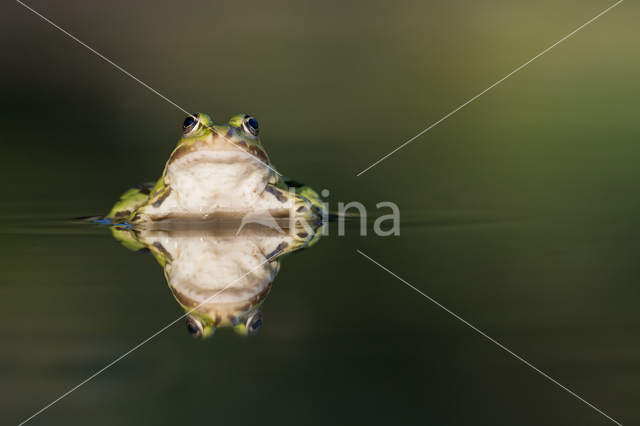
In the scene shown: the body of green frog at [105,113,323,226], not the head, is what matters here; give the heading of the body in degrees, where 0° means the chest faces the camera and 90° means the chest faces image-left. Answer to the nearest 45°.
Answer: approximately 0°
